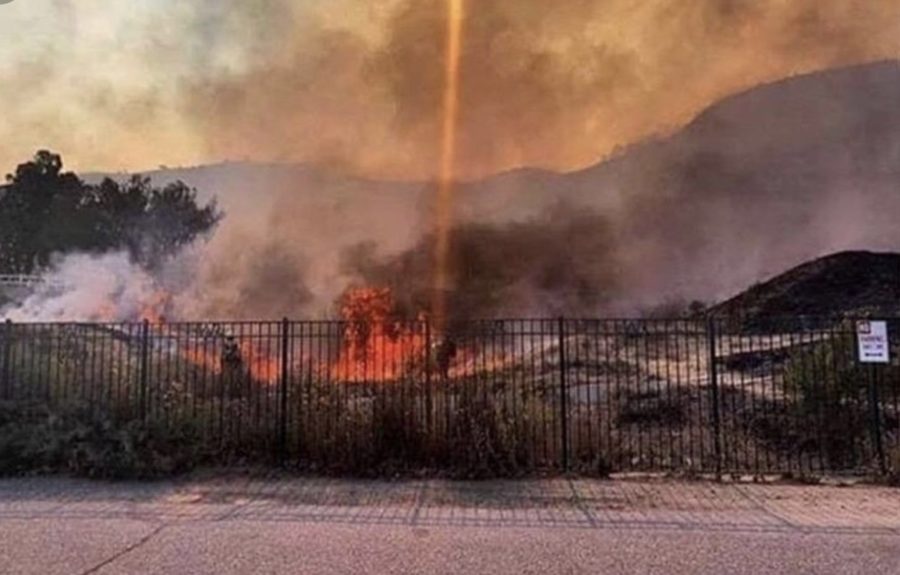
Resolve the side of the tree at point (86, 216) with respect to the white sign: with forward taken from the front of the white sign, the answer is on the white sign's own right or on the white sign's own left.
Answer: on the white sign's own right

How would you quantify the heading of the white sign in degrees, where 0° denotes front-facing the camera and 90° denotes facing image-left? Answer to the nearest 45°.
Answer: approximately 0°

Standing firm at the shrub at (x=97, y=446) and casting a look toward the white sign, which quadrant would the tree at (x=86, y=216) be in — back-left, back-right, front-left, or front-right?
back-left

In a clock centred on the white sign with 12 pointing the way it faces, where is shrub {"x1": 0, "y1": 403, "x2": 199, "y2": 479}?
The shrub is roughly at 2 o'clock from the white sign.

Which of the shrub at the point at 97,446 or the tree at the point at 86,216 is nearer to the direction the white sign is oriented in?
the shrub
